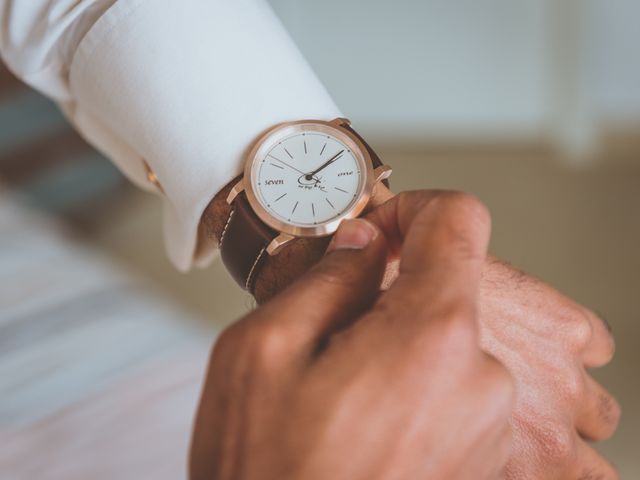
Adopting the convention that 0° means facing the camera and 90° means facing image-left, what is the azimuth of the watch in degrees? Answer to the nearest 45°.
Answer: approximately 0°
